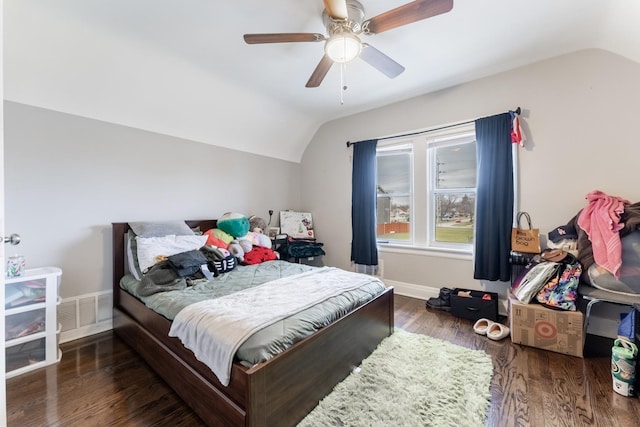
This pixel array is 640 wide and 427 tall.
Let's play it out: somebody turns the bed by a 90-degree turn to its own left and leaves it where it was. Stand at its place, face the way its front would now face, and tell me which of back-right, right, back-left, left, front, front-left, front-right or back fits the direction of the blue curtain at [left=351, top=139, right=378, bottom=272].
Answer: front

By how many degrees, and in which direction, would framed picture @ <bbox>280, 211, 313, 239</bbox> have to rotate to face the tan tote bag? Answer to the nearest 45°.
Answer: approximately 45° to its left

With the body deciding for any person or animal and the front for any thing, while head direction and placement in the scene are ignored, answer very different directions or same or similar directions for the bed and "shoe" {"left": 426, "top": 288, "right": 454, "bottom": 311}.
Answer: very different directions

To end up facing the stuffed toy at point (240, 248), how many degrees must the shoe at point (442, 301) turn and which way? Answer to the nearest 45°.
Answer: approximately 45° to its left

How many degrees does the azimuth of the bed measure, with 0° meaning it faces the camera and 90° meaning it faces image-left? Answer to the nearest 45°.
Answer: approximately 315°

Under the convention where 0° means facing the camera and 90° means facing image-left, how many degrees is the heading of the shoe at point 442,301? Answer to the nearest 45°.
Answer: approximately 90°
